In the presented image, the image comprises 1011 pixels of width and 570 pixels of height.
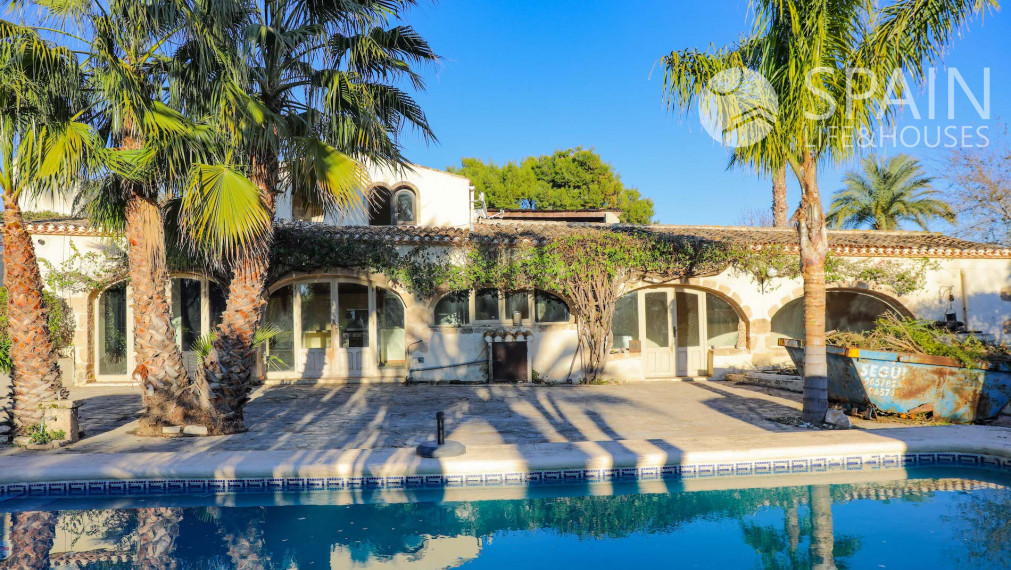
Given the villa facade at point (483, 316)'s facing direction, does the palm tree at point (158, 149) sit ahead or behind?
ahead

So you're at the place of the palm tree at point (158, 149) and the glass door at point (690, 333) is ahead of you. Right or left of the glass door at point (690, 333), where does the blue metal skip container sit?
right

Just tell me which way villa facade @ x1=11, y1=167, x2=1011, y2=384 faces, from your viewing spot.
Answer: facing the viewer

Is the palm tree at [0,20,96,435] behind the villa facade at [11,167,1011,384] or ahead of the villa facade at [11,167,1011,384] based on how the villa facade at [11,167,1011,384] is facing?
ahead

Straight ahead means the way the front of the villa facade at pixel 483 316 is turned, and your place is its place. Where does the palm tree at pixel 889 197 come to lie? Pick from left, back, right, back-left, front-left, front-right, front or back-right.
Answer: back-left

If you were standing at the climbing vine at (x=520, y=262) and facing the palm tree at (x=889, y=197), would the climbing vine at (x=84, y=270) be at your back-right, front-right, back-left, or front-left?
back-left

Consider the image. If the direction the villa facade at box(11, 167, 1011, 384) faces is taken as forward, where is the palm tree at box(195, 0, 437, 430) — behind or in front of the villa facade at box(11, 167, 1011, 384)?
in front

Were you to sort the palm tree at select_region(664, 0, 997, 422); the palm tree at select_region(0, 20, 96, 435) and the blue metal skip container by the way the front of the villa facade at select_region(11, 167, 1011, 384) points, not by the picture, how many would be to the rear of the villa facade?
0

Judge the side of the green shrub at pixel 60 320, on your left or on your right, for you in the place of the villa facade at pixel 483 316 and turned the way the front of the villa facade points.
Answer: on your right

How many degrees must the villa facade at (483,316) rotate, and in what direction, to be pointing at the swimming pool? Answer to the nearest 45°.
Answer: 0° — it already faces it

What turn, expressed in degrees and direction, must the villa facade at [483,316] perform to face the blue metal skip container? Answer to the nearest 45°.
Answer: approximately 45° to its left
